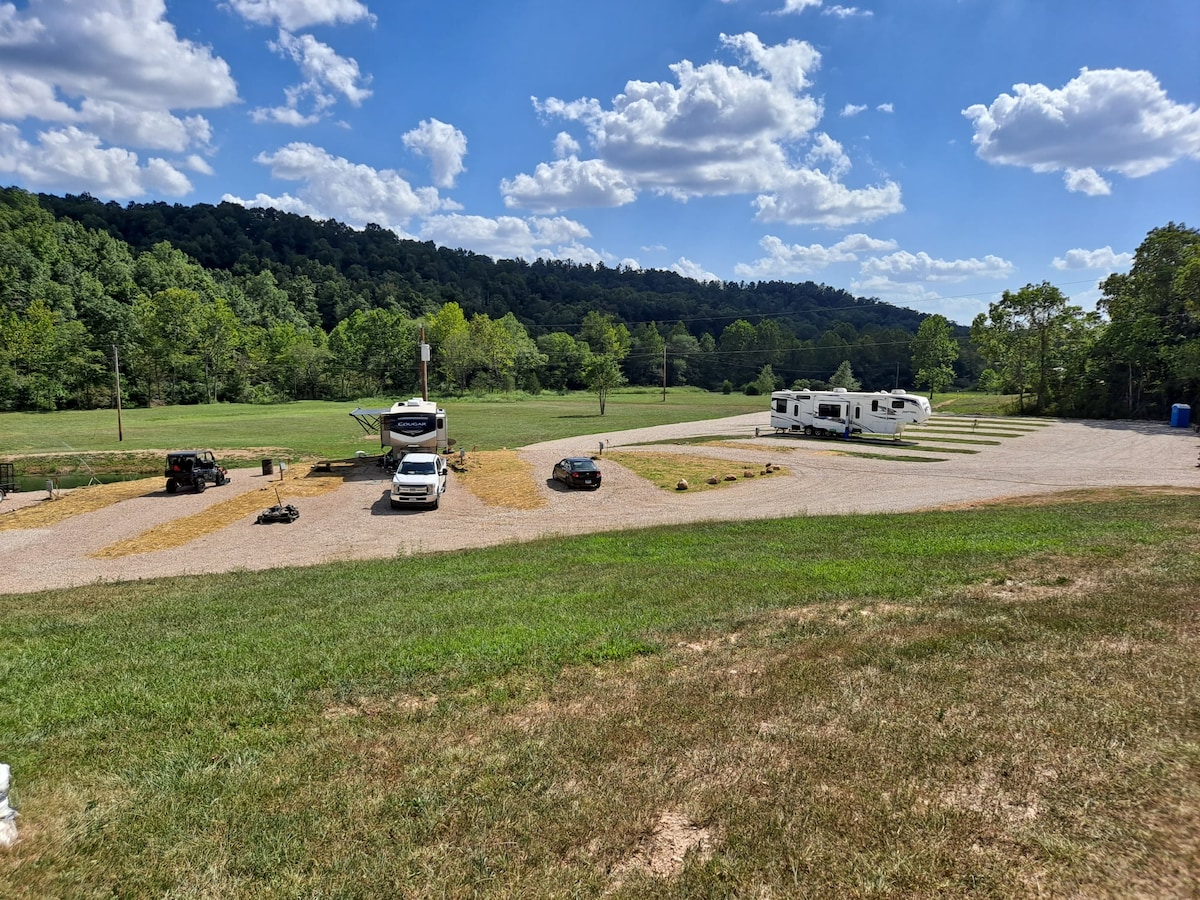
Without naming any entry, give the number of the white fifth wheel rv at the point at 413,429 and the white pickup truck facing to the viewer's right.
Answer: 0

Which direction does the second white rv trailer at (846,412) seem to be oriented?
to the viewer's right

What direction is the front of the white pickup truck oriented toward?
toward the camera

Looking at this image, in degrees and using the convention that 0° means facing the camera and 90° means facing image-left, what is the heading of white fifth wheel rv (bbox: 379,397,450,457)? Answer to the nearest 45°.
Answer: approximately 0°

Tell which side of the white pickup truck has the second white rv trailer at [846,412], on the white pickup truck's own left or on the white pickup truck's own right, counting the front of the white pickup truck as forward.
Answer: on the white pickup truck's own left

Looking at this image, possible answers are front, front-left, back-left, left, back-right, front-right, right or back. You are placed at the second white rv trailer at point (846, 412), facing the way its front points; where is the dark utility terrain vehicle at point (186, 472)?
back-right

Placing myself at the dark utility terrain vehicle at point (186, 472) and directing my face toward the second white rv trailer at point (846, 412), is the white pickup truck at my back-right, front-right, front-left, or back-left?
front-right

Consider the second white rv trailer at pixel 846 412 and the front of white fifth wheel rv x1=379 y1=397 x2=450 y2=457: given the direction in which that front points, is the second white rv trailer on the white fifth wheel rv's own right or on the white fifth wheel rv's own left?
on the white fifth wheel rv's own left

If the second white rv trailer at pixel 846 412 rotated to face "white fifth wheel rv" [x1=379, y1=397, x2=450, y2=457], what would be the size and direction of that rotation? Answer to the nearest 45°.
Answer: approximately 135° to its right

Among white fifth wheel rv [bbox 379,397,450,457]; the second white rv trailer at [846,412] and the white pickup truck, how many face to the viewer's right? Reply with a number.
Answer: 1

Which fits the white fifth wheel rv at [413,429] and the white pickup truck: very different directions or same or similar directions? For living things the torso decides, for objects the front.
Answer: same or similar directions

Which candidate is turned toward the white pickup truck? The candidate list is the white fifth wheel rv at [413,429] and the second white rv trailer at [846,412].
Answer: the white fifth wheel rv

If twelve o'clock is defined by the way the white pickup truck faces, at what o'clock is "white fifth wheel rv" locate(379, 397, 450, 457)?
The white fifth wheel rv is roughly at 6 o'clock from the white pickup truck.

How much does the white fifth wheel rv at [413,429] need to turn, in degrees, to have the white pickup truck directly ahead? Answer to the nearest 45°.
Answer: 0° — it already faces it

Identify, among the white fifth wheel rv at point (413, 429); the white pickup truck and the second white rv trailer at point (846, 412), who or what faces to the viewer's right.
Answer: the second white rv trailer
